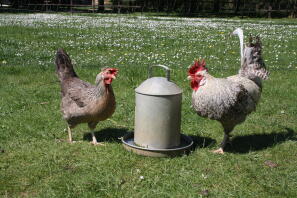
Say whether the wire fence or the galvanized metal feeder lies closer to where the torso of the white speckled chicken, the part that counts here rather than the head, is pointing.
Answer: the galvanized metal feeder

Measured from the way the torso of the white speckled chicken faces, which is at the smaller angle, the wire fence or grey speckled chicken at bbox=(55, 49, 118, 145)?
the grey speckled chicken

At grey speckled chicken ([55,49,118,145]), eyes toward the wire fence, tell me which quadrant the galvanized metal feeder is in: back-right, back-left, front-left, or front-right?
back-right

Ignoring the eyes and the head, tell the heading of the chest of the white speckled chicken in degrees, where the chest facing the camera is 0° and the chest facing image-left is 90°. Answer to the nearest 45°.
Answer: approximately 90°

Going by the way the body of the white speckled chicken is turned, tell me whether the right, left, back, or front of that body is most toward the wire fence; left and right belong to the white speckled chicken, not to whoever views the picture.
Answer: right

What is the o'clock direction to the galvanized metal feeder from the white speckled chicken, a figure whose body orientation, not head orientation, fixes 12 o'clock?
The galvanized metal feeder is roughly at 11 o'clock from the white speckled chicken.

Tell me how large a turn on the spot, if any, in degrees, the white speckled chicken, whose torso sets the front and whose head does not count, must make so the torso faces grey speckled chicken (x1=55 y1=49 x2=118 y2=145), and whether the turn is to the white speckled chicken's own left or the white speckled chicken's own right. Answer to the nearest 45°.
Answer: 0° — it already faces it
